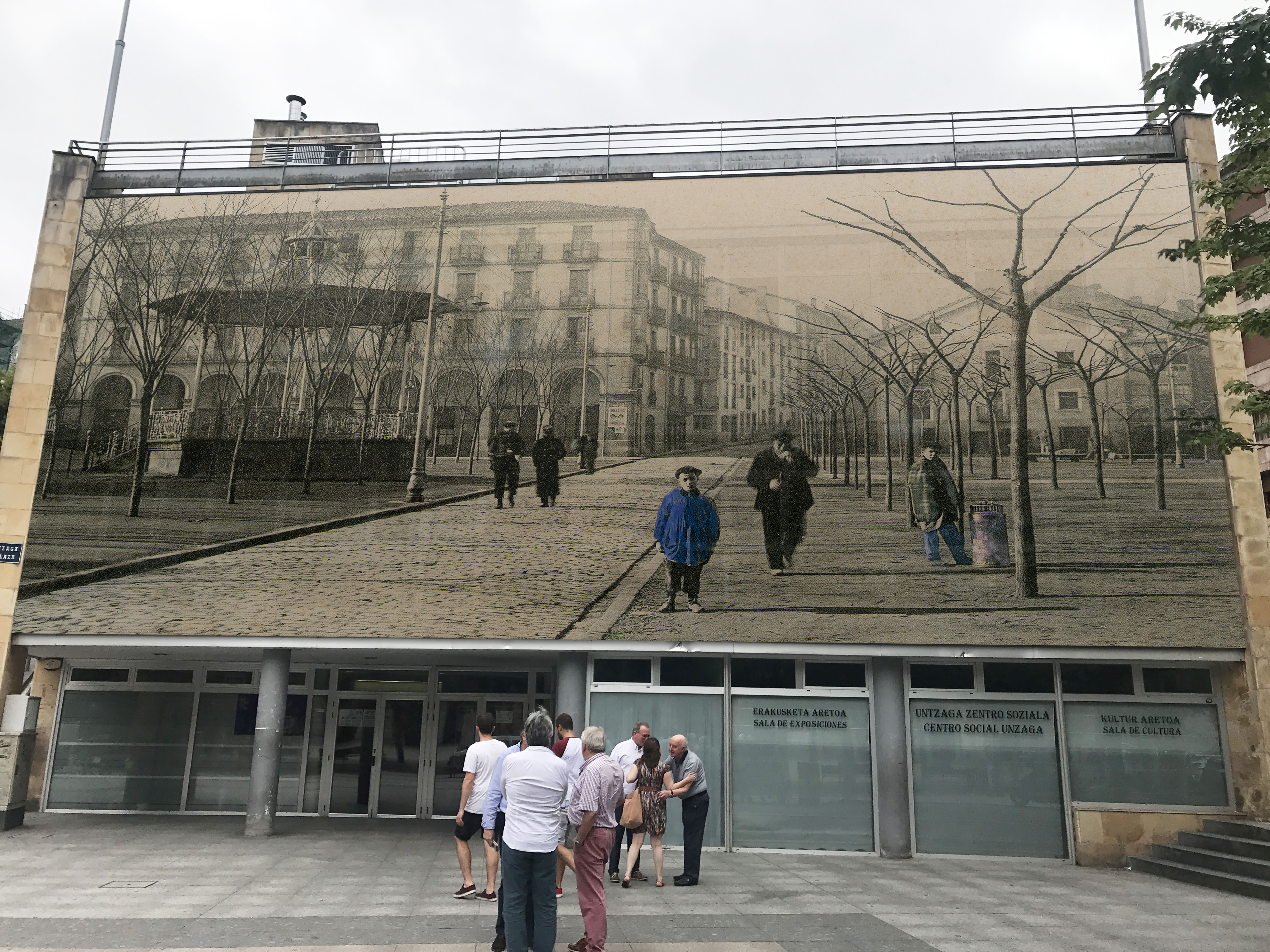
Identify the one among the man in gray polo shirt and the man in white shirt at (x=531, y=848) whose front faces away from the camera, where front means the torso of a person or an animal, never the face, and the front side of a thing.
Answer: the man in white shirt

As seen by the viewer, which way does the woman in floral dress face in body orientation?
away from the camera

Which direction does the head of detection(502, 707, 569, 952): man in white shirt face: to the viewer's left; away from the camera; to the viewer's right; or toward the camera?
away from the camera

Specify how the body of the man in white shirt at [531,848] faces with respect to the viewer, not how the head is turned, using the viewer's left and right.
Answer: facing away from the viewer

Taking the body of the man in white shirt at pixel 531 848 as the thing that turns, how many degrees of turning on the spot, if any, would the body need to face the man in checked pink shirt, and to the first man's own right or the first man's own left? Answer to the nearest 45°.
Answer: approximately 45° to the first man's own right

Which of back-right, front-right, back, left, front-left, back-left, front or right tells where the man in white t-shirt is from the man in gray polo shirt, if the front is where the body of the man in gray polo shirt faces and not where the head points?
front-left

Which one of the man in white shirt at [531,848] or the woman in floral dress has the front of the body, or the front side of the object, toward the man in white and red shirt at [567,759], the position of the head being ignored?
the man in white shirt at [531,848]

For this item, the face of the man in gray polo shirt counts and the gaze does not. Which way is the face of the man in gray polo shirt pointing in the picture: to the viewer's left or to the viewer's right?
to the viewer's left

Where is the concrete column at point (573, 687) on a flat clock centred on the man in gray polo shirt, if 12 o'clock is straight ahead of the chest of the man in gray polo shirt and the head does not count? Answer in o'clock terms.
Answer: The concrete column is roughly at 2 o'clock from the man in gray polo shirt.

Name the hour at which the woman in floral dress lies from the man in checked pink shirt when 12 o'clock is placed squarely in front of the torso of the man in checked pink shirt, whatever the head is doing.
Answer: The woman in floral dress is roughly at 2 o'clock from the man in checked pink shirt.

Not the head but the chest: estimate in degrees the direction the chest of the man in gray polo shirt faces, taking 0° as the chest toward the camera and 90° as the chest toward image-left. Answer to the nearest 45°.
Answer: approximately 90°

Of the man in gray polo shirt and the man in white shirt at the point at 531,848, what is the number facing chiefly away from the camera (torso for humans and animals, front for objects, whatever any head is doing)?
1

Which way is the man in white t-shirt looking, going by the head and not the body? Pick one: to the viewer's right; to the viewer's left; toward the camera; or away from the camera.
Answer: away from the camera

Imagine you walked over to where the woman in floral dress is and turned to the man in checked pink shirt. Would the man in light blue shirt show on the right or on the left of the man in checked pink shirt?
right

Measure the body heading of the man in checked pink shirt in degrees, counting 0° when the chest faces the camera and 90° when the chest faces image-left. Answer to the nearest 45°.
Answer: approximately 135°
